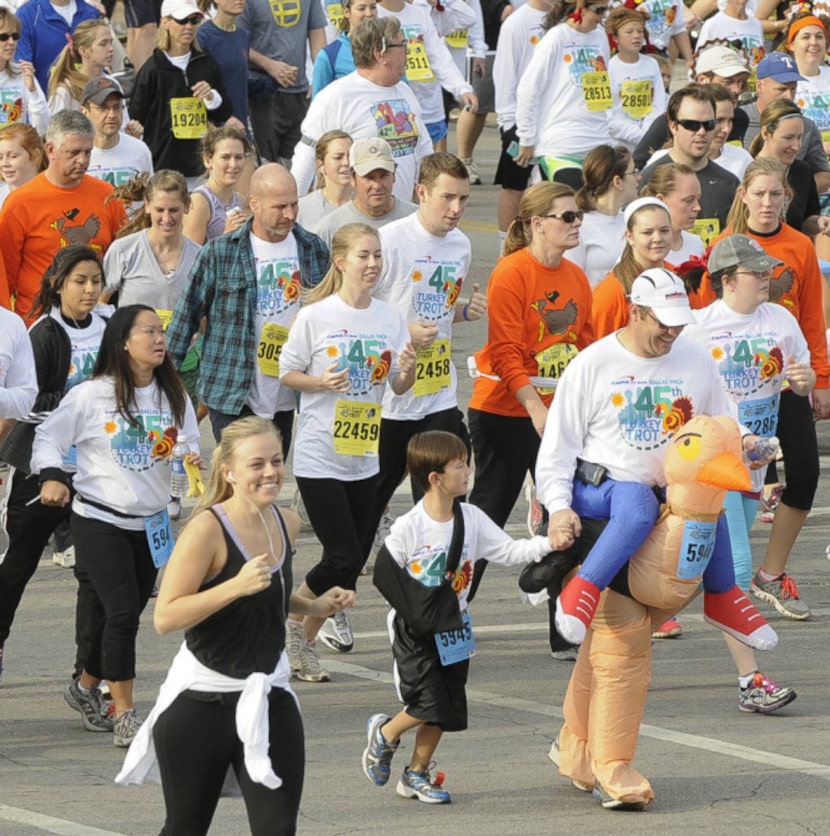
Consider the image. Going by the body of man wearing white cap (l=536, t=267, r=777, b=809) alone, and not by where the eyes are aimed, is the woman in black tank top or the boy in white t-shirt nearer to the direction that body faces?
the woman in black tank top

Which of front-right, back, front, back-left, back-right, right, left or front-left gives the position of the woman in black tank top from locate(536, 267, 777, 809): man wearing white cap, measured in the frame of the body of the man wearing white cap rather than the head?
right

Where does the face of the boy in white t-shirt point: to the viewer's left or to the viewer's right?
to the viewer's right

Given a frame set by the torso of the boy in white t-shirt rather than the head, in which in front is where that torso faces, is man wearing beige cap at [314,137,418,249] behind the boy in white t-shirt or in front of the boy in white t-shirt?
behind

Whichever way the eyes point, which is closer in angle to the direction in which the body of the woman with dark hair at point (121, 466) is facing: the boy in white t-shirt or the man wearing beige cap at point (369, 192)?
the boy in white t-shirt

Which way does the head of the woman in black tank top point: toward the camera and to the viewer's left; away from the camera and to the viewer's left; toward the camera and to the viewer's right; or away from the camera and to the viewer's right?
toward the camera and to the viewer's right

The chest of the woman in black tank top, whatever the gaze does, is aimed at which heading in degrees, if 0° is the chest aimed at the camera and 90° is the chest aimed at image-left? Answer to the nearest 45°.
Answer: approximately 315°
